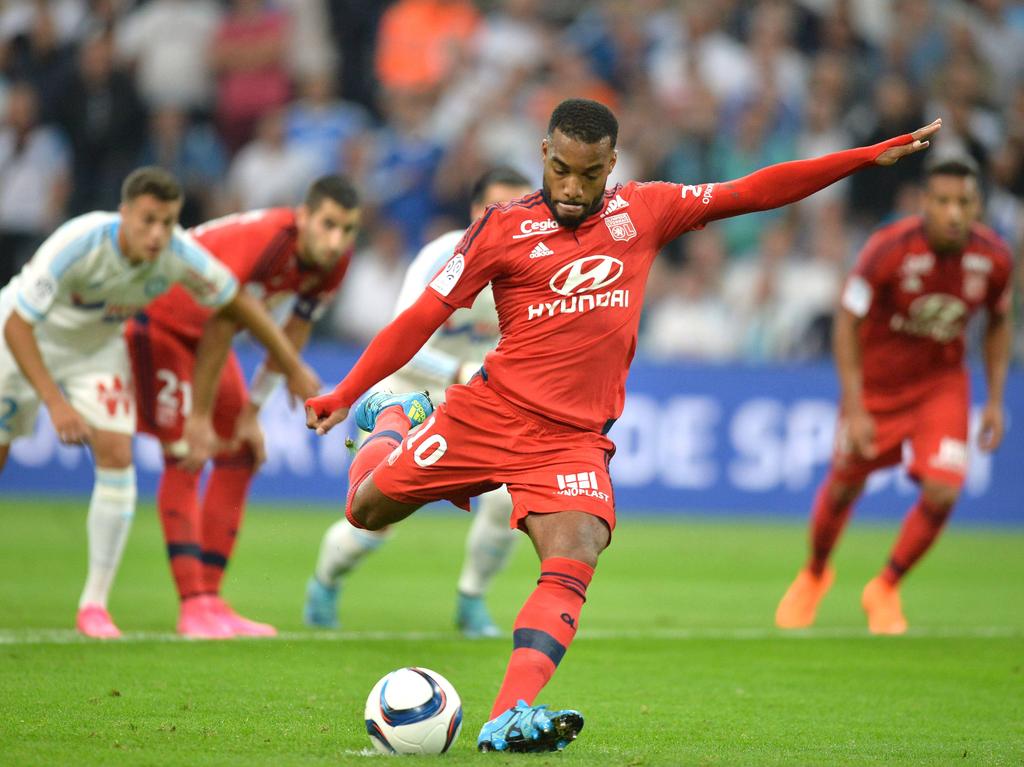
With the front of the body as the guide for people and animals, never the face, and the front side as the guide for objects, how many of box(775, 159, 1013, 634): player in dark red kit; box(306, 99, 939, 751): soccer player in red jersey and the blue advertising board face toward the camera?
3

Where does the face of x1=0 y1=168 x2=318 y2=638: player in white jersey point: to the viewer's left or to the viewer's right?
to the viewer's right

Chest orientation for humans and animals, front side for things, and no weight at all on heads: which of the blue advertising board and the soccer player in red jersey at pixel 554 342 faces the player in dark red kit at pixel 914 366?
the blue advertising board

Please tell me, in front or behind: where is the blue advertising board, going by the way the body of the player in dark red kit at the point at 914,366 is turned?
behind

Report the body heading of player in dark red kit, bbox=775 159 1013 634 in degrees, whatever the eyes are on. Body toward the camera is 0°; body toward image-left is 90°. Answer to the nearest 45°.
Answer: approximately 0°

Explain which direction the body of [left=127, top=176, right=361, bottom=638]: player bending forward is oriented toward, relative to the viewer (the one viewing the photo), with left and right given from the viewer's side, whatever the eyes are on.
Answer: facing the viewer and to the right of the viewer

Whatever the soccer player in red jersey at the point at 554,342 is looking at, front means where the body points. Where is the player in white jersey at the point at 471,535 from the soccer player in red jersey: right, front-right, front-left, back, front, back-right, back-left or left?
back

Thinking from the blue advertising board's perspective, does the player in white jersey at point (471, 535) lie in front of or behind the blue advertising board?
in front

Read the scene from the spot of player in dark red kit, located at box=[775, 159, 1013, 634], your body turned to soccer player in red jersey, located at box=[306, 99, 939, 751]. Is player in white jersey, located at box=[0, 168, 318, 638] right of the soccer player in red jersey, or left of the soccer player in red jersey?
right

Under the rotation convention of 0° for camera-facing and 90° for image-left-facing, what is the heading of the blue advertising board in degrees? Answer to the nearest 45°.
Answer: approximately 0°

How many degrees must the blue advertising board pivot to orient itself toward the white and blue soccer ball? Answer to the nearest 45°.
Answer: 0° — it already faces it

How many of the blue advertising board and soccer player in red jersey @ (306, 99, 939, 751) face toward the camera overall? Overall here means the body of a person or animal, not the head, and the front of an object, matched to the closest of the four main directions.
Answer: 2

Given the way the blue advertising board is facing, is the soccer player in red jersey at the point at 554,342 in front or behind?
in front
